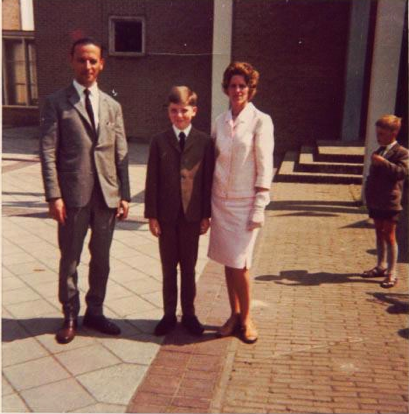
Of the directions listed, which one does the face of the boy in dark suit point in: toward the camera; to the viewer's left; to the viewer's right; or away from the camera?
toward the camera

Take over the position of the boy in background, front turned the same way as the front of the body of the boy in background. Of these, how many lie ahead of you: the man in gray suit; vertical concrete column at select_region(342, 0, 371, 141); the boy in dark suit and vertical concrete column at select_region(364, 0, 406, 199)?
2

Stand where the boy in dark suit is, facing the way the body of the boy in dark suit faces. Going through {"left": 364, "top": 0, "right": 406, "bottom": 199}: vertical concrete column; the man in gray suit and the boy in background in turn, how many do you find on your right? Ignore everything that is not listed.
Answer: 1

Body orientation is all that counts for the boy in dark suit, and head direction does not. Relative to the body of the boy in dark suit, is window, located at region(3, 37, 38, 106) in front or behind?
behind

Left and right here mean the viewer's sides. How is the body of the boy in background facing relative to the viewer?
facing the viewer and to the left of the viewer

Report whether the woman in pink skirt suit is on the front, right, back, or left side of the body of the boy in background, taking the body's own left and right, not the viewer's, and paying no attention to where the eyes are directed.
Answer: front

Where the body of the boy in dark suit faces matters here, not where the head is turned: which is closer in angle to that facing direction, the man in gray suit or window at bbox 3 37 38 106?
the man in gray suit

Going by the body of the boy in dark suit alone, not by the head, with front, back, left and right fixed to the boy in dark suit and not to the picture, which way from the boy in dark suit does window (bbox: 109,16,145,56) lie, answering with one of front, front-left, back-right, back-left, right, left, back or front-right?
back

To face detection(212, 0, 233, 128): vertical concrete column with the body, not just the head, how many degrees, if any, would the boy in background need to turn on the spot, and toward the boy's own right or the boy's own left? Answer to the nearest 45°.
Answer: approximately 90° to the boy's own right

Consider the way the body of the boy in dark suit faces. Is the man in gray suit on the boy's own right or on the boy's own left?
on the boy's own right

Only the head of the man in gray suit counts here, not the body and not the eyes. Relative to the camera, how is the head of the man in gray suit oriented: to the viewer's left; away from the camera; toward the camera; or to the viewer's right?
toward the camera

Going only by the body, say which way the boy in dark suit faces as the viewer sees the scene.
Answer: toward the camera

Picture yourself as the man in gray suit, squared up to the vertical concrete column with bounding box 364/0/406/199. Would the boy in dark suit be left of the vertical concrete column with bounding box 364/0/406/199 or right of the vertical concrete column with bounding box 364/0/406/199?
right

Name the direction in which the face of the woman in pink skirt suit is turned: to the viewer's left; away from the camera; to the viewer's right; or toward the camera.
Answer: toward the camera

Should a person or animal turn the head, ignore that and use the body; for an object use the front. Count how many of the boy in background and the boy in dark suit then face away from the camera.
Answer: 0
